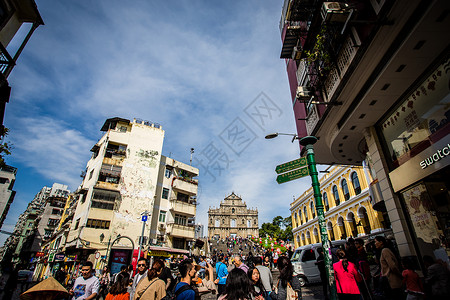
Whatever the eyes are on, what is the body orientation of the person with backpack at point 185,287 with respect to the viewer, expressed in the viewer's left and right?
facing away from the viewer and to the right of the viewer

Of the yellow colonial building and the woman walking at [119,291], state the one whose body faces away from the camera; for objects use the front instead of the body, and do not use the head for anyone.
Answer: the woman walking

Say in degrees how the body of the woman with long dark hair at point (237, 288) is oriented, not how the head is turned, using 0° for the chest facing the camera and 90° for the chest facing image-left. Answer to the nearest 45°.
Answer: approximately 180°

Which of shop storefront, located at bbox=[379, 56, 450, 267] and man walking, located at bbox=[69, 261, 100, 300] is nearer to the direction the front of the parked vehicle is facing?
the man walking

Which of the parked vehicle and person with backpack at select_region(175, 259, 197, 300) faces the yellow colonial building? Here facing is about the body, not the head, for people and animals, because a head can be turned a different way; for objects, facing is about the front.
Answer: the person with backpack

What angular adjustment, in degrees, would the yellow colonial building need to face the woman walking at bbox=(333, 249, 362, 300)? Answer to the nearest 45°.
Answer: approximately 45° to its left

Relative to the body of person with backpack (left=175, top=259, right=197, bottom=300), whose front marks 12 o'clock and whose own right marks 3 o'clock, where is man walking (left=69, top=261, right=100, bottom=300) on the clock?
The man walking is roughly at 9 o'clock from the person with backpack.

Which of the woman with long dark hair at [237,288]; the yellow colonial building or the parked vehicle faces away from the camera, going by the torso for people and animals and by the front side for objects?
the woman with long dark hair

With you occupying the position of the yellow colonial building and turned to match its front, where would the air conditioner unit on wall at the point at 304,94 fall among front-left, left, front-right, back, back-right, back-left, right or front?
front-left

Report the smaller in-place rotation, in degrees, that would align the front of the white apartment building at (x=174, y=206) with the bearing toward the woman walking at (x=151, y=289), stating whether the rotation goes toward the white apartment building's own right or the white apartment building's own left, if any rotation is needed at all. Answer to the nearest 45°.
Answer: approximately 45° to the white apartment building's own right

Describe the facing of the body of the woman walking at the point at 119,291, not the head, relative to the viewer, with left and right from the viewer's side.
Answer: facing away from the viewer

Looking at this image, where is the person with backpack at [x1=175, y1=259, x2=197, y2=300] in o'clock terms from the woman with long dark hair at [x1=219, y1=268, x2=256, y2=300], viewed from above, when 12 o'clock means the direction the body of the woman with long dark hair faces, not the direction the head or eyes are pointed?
The person with backpack is roughly at 10 o'clock from the woman with long dark hair.
